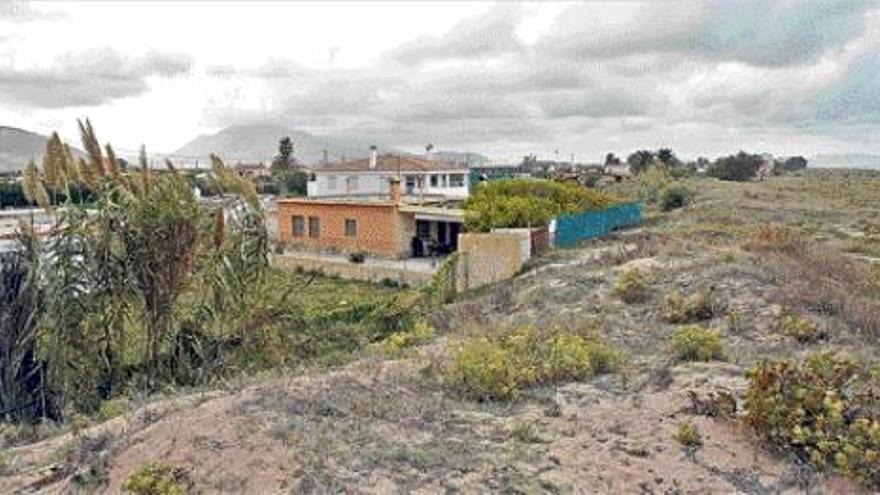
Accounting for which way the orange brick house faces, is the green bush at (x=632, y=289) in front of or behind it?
in front

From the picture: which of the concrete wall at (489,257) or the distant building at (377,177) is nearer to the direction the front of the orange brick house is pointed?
the concrete wall

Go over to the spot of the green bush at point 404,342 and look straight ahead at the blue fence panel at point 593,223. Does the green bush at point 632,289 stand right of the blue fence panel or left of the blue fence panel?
right

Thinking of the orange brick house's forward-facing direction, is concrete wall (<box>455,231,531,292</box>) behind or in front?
in front

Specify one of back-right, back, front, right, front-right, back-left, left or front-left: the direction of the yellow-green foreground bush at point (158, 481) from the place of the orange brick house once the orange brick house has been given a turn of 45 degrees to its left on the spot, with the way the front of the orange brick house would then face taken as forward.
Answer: right

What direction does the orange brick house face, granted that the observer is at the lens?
facing the viewer and to the right of the viewer

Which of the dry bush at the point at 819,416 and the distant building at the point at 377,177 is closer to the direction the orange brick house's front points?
the dry bush

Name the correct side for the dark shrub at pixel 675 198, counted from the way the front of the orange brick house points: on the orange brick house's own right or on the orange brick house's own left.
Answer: on the orange brick house's own left
